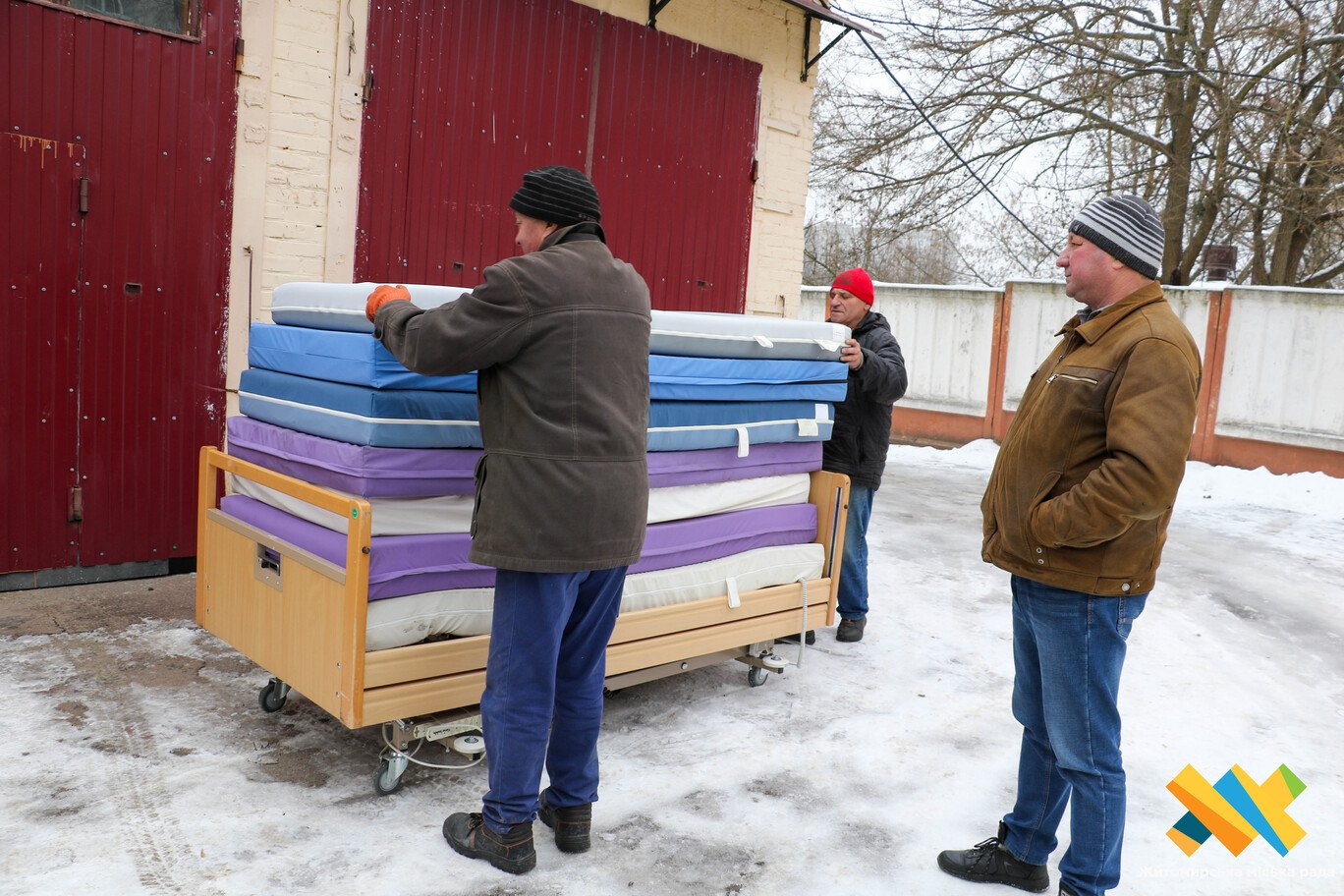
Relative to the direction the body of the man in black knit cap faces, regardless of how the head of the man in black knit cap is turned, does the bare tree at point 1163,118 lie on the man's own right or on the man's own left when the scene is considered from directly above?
on the man's own right

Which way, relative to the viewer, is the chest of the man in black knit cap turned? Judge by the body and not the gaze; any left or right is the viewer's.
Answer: facing away from the viewer and to the left of the viewer

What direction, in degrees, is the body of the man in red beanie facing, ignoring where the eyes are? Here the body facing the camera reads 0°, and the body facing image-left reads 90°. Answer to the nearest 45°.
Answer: approximately 45°

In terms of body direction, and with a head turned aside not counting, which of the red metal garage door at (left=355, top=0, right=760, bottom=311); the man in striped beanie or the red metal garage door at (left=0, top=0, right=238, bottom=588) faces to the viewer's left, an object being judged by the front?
the man in striped beanie

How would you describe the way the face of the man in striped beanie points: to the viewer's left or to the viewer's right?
to the viewer's left

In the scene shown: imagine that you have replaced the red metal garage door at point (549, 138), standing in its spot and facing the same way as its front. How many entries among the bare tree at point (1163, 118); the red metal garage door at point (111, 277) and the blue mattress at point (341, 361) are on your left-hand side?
1

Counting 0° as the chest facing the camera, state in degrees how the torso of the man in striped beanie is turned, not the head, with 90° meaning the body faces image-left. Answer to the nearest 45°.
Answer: approximately 90°

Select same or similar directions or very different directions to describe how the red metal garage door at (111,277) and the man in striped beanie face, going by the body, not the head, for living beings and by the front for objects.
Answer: very different directions

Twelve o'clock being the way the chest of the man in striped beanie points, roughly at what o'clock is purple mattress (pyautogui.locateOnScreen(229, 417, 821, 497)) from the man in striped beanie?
The purple mattress is roughly at 12 o'clock from the man in striped beanie.
